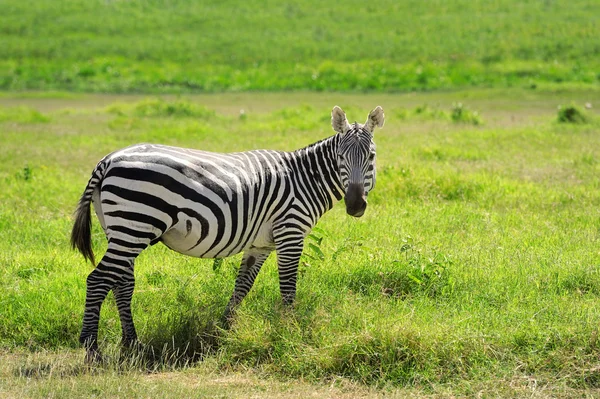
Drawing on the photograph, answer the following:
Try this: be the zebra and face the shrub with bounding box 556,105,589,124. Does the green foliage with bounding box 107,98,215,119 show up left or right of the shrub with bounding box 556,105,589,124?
left

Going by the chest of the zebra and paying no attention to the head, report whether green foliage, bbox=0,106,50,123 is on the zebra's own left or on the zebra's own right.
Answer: on the zebra's own left

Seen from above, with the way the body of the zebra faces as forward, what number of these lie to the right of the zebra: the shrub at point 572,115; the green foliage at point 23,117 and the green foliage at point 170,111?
0

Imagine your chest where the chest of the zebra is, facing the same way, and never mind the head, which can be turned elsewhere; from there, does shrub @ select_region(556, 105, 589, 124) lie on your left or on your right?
on your left

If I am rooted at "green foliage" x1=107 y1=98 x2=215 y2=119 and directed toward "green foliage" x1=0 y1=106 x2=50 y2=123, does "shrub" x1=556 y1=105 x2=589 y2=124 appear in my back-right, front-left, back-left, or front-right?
back-left

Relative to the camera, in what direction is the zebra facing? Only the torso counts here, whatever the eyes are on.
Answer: to the viewer's right

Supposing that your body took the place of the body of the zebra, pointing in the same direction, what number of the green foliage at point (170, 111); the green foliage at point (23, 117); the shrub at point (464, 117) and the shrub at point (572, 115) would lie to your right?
0

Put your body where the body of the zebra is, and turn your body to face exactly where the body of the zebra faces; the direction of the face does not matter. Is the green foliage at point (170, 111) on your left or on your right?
on your left

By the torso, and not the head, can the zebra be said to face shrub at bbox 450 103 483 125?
no

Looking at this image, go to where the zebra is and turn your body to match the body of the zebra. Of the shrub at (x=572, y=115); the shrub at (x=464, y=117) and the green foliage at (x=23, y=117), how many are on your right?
0

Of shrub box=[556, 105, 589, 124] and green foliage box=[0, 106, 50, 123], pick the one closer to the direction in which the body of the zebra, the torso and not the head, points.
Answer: the shrub
